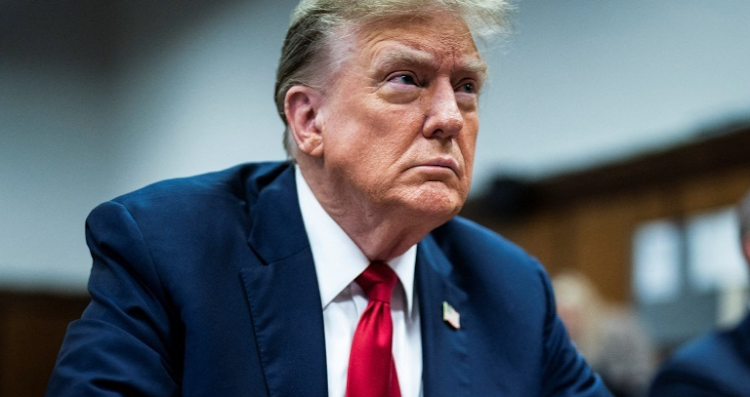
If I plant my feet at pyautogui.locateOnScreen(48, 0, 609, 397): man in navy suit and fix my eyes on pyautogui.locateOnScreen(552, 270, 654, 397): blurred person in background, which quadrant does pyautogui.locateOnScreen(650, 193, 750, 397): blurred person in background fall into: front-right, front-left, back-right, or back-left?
front-right

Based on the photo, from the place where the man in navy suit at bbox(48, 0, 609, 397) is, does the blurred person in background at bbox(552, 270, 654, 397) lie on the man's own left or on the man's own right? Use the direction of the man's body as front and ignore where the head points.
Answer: on the man's own left

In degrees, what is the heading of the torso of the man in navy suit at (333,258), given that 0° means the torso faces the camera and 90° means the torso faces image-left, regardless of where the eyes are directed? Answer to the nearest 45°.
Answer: approximately 315°

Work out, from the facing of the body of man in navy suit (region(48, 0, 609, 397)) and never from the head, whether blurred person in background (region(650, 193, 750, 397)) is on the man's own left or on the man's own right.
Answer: on the man's own left

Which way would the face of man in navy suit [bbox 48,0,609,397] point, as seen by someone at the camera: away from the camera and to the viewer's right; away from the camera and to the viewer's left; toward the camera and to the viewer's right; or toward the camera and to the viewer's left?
toward the camera and to the viewer's right
